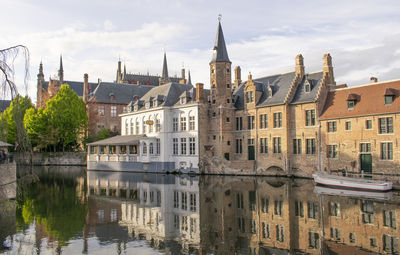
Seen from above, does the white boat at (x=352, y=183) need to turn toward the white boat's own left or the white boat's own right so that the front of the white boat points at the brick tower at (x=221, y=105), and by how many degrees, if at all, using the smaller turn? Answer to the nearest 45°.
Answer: approximately 45° to the white boat's own right

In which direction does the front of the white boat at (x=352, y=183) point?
to the viewer's left
